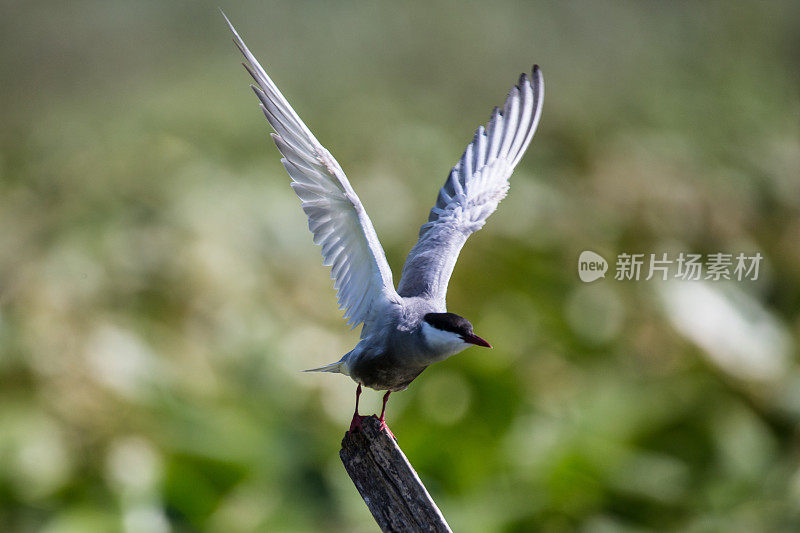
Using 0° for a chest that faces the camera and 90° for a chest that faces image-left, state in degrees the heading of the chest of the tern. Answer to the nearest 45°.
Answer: approximately 315°
